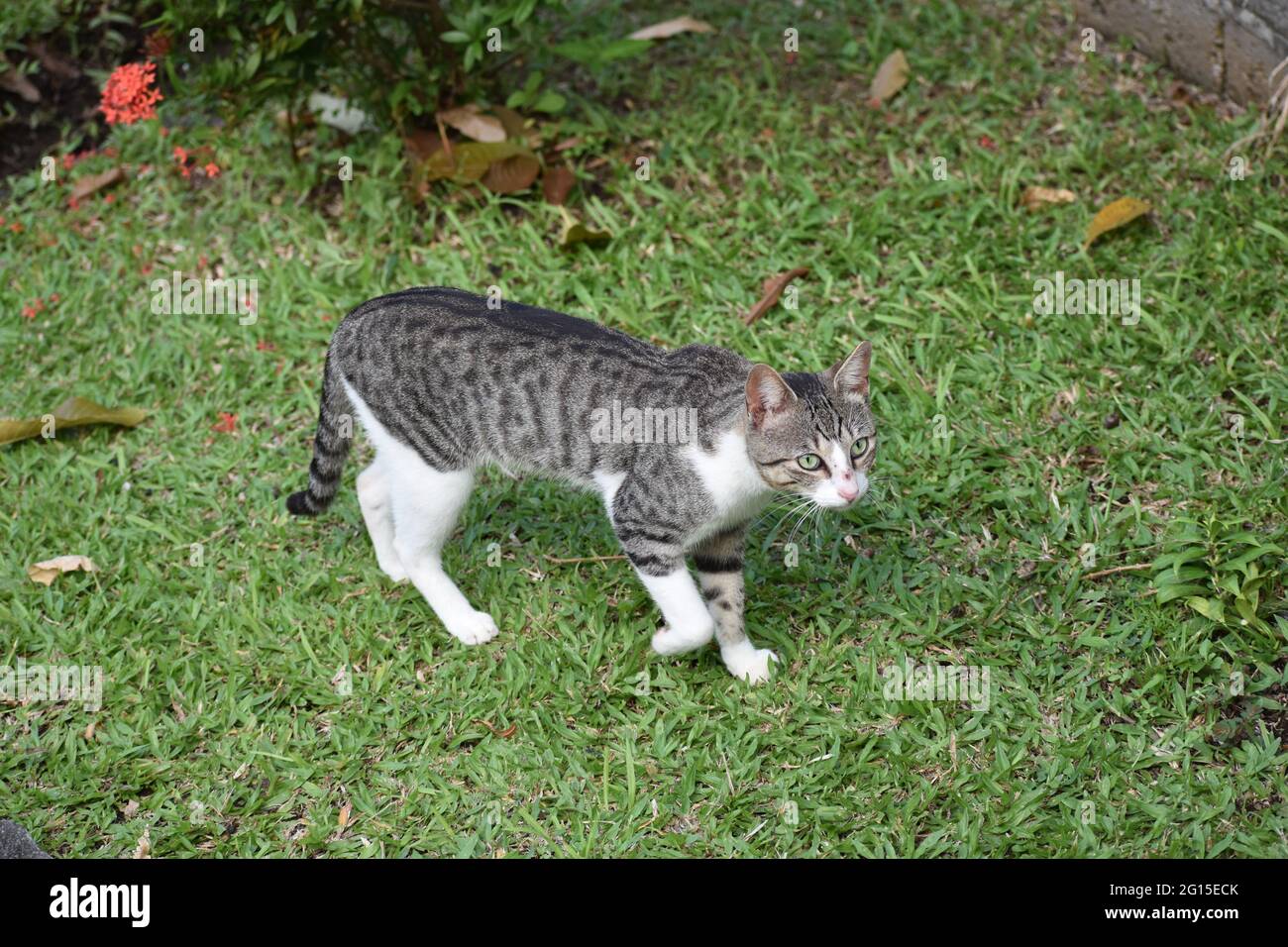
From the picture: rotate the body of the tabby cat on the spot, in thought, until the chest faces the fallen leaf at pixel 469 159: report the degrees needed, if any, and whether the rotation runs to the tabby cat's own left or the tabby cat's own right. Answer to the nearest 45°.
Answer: approximately 135° to the tabby cat's own left

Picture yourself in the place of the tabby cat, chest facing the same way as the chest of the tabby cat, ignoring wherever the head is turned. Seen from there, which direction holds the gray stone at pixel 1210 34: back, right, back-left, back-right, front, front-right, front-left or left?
left

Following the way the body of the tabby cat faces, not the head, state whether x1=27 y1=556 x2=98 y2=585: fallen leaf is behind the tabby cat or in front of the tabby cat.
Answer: behind

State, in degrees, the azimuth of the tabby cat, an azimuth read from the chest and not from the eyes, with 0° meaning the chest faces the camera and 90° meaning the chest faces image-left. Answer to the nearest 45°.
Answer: approximately 315°

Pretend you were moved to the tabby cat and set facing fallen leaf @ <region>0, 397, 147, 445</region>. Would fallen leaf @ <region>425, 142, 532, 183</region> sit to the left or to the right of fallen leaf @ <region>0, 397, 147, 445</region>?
right

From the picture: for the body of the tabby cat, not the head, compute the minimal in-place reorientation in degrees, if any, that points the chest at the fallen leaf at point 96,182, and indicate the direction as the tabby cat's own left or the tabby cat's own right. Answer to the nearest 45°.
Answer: approximately 180°

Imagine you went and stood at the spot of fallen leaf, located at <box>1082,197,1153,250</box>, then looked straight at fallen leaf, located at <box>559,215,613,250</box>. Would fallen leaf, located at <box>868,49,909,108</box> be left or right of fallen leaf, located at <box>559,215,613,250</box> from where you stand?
right

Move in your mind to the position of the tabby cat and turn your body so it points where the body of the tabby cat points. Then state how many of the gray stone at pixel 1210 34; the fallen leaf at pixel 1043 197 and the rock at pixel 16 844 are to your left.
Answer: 2

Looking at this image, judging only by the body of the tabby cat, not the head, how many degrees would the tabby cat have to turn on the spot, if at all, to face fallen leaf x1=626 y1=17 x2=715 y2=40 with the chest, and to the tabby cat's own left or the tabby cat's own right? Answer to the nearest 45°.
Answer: approximately 135° to the tabby cat's own left

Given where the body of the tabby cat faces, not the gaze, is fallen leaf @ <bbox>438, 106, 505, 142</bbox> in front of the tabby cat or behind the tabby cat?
behind
